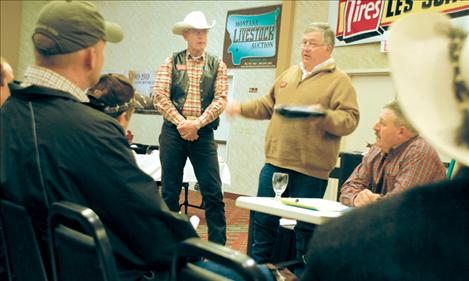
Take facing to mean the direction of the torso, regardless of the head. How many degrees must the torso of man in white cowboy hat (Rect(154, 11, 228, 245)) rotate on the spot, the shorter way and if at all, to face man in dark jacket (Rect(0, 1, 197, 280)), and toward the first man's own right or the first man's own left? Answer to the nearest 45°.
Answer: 0° — they already face them

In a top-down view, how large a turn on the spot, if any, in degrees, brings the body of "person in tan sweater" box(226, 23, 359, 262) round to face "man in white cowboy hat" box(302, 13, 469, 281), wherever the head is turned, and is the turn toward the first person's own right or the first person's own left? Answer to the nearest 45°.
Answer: approximately 45° to the first person's own left

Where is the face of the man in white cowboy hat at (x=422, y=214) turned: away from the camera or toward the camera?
away from the camera

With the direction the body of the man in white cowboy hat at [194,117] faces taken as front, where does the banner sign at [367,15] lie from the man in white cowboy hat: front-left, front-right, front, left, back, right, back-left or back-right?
back-left

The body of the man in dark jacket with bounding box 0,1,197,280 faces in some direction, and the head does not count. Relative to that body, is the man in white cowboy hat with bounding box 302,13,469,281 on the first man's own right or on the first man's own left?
on the first man's own right

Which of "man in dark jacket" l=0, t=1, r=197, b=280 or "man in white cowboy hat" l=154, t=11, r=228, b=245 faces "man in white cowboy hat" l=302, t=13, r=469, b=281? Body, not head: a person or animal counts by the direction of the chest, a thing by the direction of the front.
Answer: "man in white cowboy hat" l=154, t=11, r=228, b=245

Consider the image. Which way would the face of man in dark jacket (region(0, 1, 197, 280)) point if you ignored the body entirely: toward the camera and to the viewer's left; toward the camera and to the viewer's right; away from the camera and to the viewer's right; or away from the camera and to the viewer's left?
away from the camera and to the viewer's right

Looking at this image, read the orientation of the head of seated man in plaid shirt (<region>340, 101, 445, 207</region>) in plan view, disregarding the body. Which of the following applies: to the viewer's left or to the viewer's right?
to the viewer's left

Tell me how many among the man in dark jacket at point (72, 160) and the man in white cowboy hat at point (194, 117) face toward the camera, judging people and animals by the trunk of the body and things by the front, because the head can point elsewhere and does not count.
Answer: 1

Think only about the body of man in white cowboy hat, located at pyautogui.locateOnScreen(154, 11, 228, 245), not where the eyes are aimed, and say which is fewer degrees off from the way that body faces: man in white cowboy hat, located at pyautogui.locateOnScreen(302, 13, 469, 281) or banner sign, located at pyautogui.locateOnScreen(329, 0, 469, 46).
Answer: the man in white cowboy hat

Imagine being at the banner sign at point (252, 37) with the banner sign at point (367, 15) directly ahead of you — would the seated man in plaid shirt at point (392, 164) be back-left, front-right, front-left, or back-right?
front-right

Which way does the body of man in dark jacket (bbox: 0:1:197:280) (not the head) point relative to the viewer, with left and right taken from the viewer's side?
facing away from the viewer and to the right of the viewer

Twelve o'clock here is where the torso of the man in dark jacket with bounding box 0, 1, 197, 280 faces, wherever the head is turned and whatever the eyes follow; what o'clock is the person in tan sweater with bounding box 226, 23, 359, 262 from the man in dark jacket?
The person in tan sweater is roughly at 12 o'clock from the man in dark jacket.

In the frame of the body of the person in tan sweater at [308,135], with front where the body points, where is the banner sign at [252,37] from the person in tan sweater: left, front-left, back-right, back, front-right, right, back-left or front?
back-right

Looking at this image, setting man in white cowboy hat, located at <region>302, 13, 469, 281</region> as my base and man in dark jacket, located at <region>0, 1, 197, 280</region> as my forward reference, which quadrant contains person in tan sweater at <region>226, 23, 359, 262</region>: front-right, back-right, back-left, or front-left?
front-right

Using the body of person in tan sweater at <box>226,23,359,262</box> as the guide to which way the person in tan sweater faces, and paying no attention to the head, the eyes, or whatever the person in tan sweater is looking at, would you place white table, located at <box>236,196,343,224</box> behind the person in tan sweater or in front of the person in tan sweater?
in front

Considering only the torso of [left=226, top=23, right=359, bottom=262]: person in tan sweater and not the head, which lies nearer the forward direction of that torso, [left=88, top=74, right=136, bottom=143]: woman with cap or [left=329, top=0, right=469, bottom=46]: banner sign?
the woman with cap

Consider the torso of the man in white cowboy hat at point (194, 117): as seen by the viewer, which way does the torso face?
toward the camera

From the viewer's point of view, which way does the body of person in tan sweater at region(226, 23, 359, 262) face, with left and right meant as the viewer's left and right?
facing the viewer and to the left of the viewer
